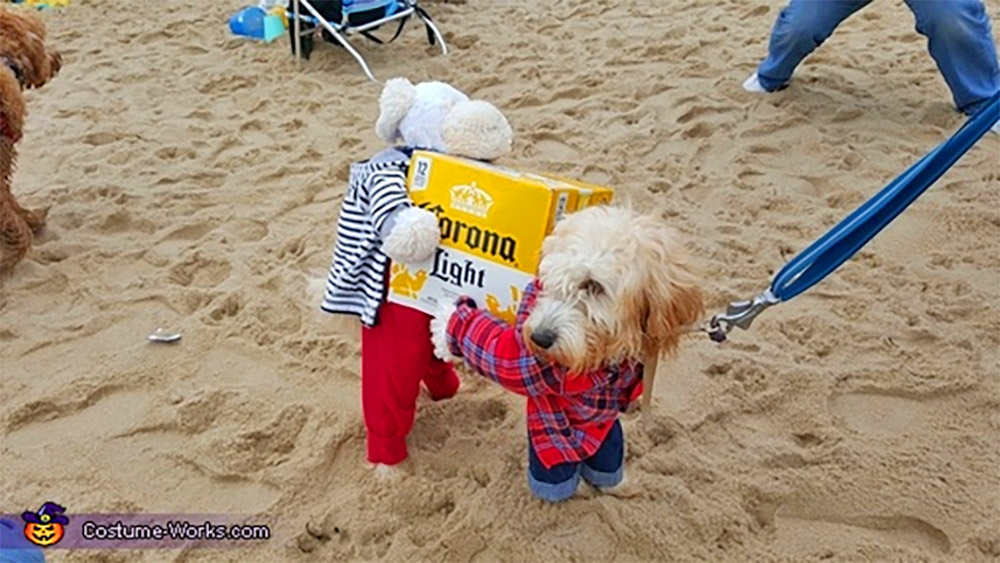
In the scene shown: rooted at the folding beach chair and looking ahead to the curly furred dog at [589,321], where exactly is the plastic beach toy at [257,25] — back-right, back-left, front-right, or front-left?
back-right

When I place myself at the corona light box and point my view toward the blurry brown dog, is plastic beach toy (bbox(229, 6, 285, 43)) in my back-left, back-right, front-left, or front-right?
front-right

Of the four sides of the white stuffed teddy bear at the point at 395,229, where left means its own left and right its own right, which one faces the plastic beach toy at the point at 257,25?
left

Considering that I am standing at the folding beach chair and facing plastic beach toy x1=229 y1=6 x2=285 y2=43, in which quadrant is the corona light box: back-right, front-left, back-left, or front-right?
back-left

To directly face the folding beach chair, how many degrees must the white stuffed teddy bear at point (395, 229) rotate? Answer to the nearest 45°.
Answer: approximately 90° to its left

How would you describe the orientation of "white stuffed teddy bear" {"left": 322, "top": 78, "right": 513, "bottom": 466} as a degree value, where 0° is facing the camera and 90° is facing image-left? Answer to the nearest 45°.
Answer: approximately 270°

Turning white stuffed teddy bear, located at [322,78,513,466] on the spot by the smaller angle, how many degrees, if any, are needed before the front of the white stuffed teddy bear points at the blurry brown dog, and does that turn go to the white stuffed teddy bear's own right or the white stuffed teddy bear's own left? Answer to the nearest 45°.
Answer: approximately 135° to the white stuffed teddy bear's own left

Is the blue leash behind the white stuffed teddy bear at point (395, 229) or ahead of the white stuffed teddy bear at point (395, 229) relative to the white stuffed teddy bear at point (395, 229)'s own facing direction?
ahead
